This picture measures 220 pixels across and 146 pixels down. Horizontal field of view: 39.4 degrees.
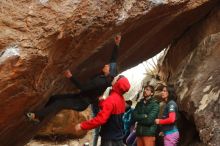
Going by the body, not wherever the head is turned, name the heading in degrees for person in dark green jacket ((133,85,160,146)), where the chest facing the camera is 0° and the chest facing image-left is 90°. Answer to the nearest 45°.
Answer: approximately 45°

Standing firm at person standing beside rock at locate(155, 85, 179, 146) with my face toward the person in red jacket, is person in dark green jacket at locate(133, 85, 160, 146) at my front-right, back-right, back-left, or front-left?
front-right

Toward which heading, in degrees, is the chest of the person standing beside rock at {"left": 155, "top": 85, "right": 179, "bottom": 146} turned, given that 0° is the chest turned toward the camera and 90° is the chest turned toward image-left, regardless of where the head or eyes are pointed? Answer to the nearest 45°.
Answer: approximately 90°

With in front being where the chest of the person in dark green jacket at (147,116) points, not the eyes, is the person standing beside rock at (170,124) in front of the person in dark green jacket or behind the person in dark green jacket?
behind

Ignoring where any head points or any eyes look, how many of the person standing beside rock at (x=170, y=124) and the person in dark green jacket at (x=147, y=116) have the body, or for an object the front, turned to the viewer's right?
0

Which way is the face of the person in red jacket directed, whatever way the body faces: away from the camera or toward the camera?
away from the camera

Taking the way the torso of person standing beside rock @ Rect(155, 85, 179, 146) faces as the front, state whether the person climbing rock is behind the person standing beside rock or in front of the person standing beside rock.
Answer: in front
